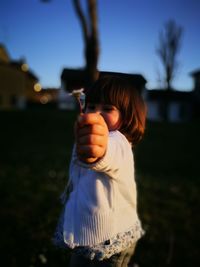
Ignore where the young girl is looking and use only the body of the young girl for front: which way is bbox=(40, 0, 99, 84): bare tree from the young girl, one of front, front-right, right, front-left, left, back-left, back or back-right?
back-right

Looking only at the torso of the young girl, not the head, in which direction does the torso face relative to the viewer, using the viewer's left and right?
facing the viewer and to the left of the viewer
